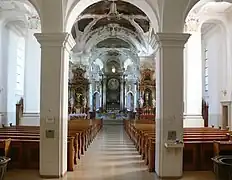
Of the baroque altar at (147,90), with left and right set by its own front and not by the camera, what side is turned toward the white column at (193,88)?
front

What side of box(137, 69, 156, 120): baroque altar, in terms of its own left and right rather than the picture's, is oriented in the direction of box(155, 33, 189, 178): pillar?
front

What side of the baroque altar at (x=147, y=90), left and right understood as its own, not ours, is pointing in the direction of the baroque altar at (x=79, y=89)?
right

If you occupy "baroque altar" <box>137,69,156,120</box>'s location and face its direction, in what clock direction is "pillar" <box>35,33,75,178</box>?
The pillar is roughly at 12 o'clock from the baroque altar.

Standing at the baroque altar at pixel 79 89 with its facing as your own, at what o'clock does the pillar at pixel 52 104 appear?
The pillar is roughly at 12 o'clock from the baroque altar.

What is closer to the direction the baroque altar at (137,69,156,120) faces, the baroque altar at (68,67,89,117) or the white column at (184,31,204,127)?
the white column

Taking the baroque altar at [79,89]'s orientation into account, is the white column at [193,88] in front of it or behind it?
in front

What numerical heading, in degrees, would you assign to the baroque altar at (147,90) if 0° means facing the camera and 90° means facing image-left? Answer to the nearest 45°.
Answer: approximately 0°
